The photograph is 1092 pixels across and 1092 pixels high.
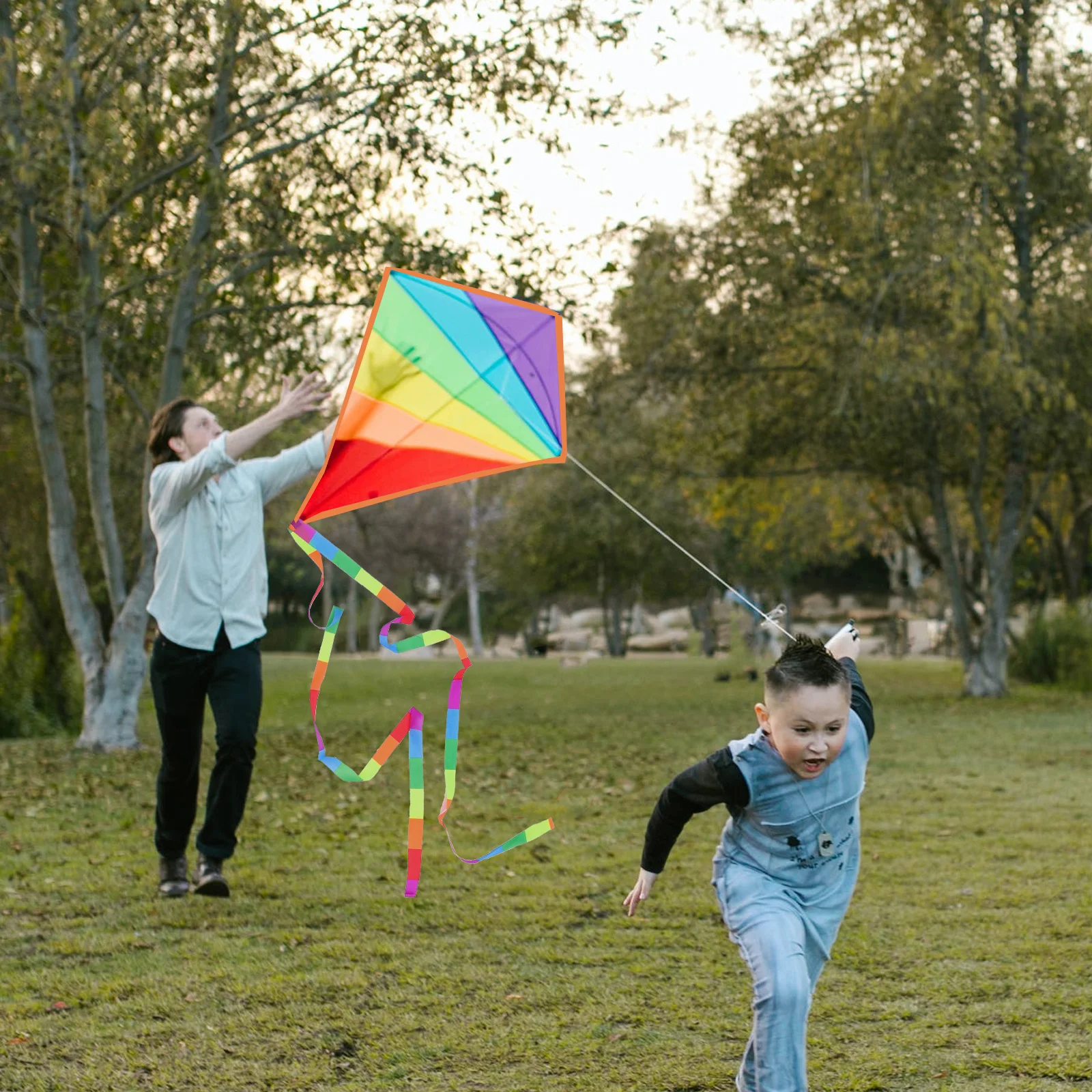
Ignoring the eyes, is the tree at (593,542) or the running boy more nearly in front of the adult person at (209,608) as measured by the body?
the running boy

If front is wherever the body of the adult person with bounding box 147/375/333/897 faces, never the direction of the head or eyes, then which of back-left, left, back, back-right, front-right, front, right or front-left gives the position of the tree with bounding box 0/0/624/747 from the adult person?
back-left

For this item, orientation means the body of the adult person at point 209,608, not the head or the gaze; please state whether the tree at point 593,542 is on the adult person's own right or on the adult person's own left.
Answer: on the adult person's own left

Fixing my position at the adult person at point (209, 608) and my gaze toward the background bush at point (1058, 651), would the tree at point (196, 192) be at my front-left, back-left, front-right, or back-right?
front-left

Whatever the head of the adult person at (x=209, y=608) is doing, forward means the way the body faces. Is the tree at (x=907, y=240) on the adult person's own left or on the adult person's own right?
on the adult person's own left

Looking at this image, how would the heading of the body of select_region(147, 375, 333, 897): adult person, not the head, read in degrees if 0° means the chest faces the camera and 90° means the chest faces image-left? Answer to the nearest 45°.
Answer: approximately 315°

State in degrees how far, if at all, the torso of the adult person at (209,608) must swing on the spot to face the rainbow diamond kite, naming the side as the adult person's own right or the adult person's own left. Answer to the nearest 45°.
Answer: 0° — they already face it

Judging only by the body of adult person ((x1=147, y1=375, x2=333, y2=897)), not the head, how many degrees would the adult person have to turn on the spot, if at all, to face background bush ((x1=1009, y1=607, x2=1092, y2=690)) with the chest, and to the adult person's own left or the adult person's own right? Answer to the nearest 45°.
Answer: approximately 90° to the adult person's own left

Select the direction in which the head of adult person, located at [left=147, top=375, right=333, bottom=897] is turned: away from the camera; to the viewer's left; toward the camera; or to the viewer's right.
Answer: to the viewer's right

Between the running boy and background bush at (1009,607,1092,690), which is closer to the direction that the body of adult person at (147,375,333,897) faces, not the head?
the running boy
